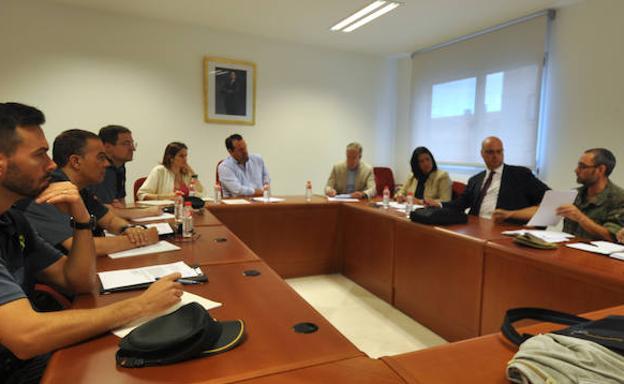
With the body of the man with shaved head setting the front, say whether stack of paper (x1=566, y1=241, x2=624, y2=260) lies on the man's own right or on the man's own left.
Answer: on the man's own left

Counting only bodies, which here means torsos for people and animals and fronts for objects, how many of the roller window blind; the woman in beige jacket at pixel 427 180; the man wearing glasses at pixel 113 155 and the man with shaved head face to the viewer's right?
1

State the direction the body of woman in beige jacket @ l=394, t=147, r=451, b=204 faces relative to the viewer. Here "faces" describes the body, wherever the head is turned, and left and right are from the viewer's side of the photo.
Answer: facing the viewer and to the left of the viewer

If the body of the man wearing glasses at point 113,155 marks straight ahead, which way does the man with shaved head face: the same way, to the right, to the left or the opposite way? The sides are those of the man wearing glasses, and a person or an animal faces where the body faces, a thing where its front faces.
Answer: the opposite way

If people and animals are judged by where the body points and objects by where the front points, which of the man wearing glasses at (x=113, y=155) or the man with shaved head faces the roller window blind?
the man wearing glasses

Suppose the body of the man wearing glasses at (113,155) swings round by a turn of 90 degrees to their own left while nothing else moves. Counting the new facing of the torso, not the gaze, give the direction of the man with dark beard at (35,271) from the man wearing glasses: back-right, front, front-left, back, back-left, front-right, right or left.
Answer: back

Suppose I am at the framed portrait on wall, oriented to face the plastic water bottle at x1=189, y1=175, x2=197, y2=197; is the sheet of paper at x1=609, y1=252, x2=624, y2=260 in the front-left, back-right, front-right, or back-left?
front-left

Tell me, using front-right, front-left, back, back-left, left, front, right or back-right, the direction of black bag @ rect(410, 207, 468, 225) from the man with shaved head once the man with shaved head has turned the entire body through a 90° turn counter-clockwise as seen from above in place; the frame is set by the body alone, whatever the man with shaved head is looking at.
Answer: right

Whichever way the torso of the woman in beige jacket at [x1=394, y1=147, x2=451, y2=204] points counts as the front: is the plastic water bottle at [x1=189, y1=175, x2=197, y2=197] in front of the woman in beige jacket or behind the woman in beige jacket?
in front

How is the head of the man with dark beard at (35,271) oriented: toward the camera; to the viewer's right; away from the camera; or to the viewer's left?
to the viewer's right

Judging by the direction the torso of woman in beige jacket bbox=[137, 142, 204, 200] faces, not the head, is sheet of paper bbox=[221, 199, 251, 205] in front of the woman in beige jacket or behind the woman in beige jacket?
in front

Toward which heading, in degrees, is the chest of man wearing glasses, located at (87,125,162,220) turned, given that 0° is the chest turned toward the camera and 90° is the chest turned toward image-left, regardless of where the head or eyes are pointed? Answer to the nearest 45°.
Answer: approximately 270°

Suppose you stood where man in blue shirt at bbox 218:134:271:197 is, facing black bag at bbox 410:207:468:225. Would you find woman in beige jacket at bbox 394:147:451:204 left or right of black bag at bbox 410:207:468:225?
left

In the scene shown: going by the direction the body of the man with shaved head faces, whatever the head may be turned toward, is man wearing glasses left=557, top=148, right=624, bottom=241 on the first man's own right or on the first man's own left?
on the first man's own left
